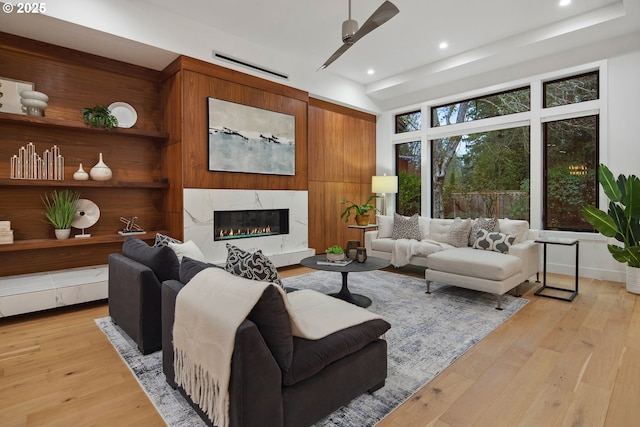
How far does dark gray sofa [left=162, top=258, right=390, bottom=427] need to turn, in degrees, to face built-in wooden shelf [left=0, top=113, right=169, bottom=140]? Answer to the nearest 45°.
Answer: approximately 90° to its left

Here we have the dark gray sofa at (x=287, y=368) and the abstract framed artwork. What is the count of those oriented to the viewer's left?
0

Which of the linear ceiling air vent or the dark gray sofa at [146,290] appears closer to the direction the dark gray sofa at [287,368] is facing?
the linear ceiling air vent

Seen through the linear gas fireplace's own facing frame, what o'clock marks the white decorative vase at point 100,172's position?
The white decorative vase is roughly at 4 o'clock from the linear gas fireplace.

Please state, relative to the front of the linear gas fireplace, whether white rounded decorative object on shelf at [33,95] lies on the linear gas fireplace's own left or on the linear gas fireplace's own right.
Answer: on the linear gas fireplace's own right

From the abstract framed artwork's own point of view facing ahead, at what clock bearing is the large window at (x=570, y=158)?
The large window is roughly at 11 o'clock from the abstract framed artwork.

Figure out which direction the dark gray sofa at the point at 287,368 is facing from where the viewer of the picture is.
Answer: facing away from the viewer and to the right of the viewer

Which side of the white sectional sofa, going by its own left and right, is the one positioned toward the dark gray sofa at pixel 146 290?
front

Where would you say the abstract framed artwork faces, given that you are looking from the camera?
facing the viewer and to the right of the viewer

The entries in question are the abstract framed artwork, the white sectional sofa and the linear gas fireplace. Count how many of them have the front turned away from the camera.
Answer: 0

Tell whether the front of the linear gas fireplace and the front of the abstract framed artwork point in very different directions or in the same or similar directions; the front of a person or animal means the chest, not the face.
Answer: same or similar directions

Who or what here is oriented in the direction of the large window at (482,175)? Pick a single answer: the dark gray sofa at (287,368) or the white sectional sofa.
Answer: the dark gray sofa

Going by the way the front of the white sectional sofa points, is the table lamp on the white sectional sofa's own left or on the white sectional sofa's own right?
on the white sectional sofa's own right

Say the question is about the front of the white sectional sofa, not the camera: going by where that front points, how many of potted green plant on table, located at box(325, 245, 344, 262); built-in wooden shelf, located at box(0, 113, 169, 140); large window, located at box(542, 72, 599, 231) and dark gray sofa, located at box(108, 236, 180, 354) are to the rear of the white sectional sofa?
1
